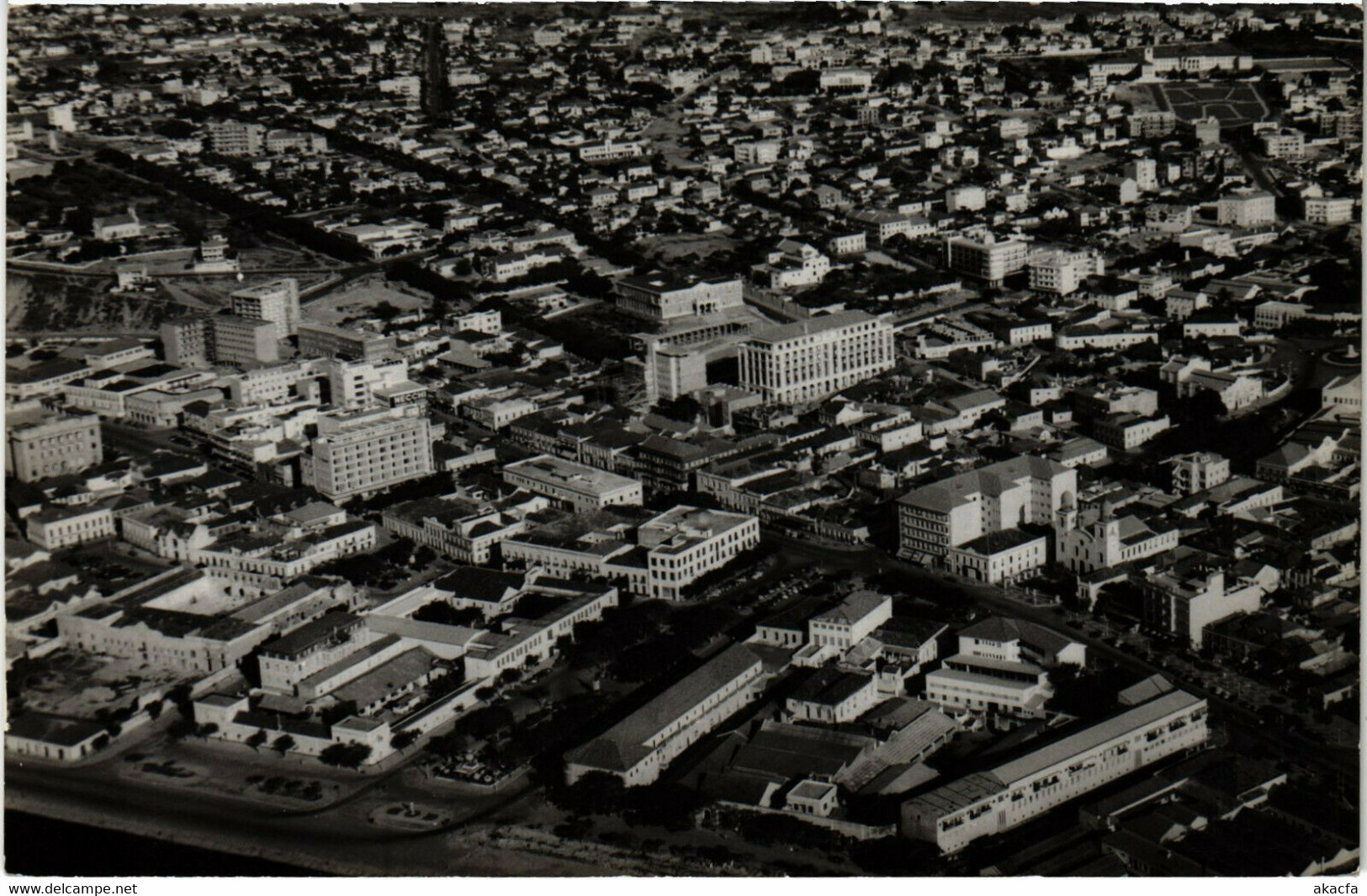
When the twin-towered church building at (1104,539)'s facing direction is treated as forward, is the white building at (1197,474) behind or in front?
behind

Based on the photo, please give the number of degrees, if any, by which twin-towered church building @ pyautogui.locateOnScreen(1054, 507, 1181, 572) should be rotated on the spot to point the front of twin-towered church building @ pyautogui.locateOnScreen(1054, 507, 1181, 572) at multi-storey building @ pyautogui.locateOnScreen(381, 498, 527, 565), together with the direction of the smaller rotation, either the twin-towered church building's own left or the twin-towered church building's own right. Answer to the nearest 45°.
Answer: approximately 45° to the twin-towered church building's own right

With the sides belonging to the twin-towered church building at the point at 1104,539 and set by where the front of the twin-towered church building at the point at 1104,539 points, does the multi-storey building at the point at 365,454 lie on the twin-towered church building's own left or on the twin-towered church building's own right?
on the twin-towered church building's own right

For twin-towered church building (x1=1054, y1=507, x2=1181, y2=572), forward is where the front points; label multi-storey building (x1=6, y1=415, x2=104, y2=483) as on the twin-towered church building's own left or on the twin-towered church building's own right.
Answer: on the twin-towered church building's own right

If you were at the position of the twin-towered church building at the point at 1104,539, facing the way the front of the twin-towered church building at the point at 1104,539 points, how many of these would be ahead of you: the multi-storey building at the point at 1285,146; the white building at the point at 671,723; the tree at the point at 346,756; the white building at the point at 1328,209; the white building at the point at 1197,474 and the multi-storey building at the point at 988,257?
2

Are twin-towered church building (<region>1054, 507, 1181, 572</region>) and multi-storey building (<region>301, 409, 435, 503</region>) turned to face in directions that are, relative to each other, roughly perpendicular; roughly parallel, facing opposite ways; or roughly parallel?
roughly perpendicular

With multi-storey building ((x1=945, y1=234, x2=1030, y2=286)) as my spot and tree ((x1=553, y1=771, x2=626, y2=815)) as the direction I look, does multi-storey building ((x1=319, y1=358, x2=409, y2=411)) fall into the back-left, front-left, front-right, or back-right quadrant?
front-right

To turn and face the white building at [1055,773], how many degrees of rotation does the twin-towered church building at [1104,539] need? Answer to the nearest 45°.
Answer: approximately 45° to its left

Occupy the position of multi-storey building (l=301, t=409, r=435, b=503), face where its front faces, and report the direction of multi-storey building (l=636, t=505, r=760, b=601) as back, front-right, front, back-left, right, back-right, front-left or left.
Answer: front

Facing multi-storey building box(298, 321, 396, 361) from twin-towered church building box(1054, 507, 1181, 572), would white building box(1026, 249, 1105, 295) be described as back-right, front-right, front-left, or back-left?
front-right

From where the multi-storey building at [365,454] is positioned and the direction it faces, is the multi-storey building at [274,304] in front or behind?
behind

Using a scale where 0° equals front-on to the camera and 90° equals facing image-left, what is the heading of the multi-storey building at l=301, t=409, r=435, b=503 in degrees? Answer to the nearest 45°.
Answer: approximately 315°

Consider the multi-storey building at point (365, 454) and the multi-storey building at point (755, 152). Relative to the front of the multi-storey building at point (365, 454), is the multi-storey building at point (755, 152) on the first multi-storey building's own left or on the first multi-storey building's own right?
on the first multi-storey building's own left

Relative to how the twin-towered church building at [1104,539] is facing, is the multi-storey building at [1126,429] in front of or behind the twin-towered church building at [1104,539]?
behind

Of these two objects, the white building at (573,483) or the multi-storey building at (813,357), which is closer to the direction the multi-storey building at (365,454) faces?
the white building

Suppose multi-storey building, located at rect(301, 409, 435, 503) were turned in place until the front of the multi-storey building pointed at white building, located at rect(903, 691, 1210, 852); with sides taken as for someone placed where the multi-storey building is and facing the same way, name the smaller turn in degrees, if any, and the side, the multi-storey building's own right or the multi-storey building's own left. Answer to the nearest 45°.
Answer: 0° — it already faces it

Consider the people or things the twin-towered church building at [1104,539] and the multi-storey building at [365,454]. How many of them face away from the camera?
0

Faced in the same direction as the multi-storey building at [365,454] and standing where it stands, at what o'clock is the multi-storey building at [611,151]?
the multi-storey building at [611,151] is roughly at 8 o'clock from the multi-storey building at [365,454].

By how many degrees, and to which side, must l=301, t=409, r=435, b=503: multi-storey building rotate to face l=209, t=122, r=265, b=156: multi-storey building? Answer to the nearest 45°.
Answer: approximately 135° to its left

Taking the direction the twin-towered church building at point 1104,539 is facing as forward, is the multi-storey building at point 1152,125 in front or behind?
behind

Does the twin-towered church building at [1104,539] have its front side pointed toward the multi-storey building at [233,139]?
no

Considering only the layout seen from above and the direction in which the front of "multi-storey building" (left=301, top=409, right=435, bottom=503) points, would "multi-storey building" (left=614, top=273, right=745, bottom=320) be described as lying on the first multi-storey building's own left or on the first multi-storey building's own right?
on the first multi-storey building's own left

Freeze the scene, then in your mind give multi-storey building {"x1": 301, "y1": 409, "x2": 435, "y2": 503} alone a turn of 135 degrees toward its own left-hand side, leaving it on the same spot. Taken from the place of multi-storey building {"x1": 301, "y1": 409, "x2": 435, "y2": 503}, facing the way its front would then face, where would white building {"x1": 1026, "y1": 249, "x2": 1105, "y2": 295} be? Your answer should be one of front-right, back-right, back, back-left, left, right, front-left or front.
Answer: front-right
